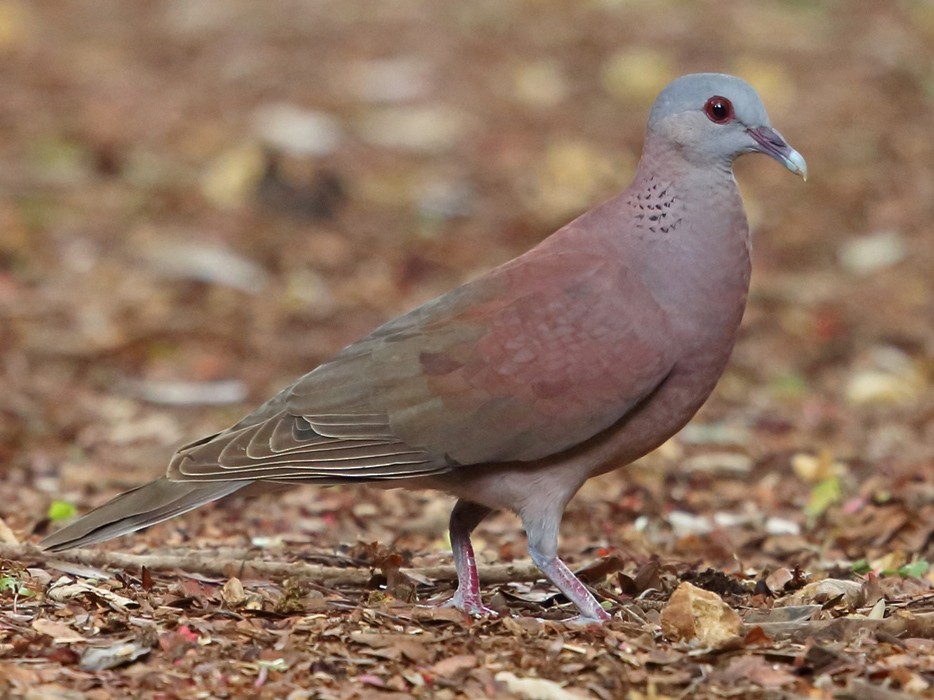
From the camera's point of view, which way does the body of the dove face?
to the viewer's right

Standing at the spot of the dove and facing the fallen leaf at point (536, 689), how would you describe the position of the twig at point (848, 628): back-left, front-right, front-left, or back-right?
front-left

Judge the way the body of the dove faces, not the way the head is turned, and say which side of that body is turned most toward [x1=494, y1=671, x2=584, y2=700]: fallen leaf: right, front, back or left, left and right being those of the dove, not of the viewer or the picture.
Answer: right

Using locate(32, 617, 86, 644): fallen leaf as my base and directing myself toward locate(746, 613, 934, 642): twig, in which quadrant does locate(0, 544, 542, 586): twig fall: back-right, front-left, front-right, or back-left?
front-left

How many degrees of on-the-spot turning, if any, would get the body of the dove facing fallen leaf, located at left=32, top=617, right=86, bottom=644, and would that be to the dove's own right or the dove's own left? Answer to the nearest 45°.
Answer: approximately 180°

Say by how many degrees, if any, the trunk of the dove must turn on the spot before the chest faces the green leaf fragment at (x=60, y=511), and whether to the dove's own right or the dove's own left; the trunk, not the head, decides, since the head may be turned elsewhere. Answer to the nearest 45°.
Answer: approximately 135° to the dove's own left
